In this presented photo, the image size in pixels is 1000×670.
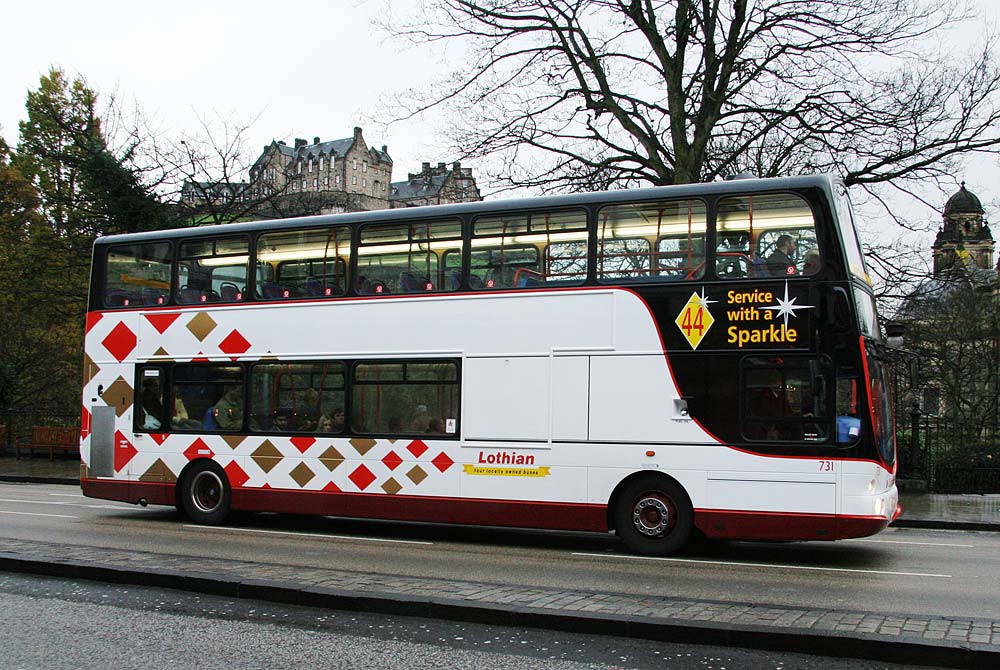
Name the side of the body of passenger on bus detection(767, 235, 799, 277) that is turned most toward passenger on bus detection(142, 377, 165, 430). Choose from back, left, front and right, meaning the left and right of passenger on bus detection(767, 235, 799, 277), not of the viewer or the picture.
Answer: back

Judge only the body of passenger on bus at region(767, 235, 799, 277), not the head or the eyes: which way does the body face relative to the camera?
to the viewer's right

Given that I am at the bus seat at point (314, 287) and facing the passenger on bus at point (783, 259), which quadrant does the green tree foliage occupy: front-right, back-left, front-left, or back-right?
back-left

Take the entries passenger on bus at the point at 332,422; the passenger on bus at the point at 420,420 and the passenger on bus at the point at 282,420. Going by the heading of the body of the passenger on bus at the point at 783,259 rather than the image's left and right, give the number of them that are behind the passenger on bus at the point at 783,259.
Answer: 3

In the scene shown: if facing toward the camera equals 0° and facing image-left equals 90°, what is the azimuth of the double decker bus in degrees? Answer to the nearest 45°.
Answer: approximately 270°

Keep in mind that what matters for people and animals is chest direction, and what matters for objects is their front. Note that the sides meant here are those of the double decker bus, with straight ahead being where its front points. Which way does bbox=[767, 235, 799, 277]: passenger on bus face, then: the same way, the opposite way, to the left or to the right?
the same way

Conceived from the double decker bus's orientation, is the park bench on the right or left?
on its left

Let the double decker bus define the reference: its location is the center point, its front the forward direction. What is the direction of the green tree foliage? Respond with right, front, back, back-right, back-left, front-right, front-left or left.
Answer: back-left

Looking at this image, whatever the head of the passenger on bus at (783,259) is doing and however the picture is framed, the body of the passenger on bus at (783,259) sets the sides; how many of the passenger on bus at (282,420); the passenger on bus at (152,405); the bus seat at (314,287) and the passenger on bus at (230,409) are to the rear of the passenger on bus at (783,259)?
4
